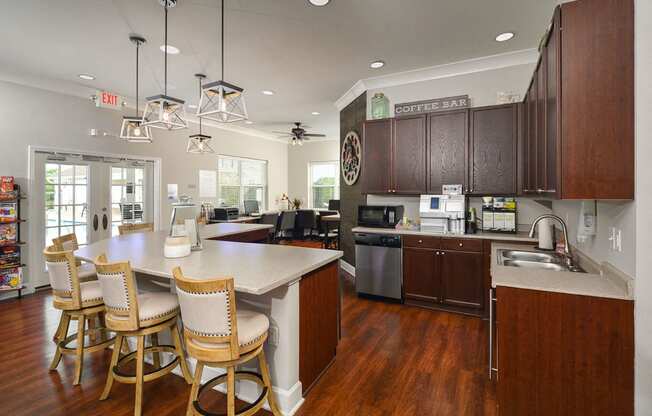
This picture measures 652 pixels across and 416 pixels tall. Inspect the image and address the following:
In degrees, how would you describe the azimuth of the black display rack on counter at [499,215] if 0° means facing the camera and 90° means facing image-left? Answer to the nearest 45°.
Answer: approximately 0°

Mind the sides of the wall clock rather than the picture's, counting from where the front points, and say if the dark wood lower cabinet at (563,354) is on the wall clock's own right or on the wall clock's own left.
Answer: on the wall clock's own left

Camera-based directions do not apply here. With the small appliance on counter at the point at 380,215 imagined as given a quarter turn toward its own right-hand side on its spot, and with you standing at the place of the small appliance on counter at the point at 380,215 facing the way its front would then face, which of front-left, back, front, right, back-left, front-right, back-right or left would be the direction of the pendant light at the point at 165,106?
front-left

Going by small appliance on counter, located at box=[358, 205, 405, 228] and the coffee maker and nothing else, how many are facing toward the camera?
2

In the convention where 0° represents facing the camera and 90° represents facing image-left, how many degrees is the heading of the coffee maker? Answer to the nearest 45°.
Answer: approximately 0°

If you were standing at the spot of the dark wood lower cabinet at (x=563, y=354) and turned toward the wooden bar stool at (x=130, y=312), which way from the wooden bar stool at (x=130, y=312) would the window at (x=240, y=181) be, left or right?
right

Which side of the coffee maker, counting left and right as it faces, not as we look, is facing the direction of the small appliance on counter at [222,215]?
right

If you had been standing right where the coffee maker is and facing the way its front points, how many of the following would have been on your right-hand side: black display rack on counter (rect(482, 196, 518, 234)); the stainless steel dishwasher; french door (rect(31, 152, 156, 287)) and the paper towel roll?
2

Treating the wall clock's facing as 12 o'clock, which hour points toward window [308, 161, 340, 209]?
The window is roughly at 4 o'clock from the wall clock.

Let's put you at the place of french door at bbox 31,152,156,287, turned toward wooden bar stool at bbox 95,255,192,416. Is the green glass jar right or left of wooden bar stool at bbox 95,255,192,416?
left

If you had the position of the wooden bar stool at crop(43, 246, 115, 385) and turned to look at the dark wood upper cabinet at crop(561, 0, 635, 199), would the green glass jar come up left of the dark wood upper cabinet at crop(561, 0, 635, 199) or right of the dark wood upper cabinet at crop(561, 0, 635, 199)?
left

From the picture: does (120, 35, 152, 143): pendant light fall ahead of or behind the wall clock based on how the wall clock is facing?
ahead

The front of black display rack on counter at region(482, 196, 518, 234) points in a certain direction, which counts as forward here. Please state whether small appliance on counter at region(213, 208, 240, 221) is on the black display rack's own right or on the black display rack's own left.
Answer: on the black display rack's own right

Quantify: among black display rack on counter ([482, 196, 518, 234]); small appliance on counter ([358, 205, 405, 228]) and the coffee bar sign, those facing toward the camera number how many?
3
